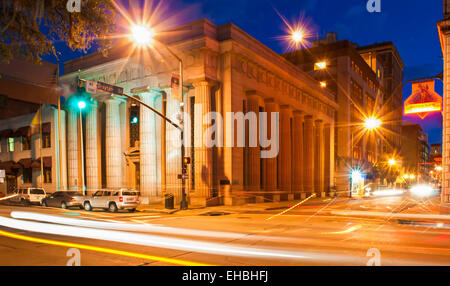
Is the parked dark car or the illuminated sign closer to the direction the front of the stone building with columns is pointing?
the parked dark car

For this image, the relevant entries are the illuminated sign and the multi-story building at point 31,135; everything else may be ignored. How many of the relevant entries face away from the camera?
0

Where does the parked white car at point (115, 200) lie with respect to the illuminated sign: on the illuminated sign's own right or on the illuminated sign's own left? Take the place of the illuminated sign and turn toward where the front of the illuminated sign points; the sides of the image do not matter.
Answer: on the illuminated sign's own right

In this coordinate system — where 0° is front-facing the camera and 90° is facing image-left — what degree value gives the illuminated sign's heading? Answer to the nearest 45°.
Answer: approximately 0°

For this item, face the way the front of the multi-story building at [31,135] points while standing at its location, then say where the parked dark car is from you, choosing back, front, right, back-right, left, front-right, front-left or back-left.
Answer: front-left
